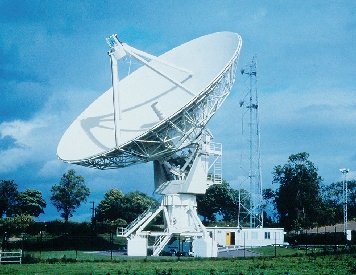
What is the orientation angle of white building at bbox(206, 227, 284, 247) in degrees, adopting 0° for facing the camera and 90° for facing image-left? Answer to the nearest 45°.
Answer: approximately 0°
